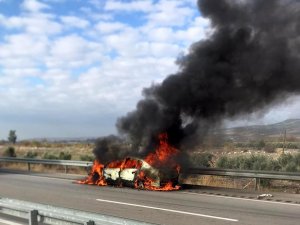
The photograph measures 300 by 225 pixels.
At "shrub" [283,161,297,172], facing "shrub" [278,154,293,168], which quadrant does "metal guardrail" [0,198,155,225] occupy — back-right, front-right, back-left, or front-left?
back-left

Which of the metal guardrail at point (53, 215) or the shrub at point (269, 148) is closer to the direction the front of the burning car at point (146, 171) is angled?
the shrub

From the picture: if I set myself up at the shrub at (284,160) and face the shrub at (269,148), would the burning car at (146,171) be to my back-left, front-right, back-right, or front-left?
back-left

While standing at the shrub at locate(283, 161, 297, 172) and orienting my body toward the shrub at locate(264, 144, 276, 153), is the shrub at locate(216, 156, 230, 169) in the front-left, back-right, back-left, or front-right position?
front-left

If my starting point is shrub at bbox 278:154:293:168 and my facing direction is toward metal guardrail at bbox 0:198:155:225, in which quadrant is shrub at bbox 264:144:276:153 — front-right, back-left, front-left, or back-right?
back-right

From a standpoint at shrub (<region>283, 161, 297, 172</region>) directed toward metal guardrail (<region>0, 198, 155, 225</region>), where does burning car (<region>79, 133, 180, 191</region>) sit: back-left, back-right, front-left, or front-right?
front-right
